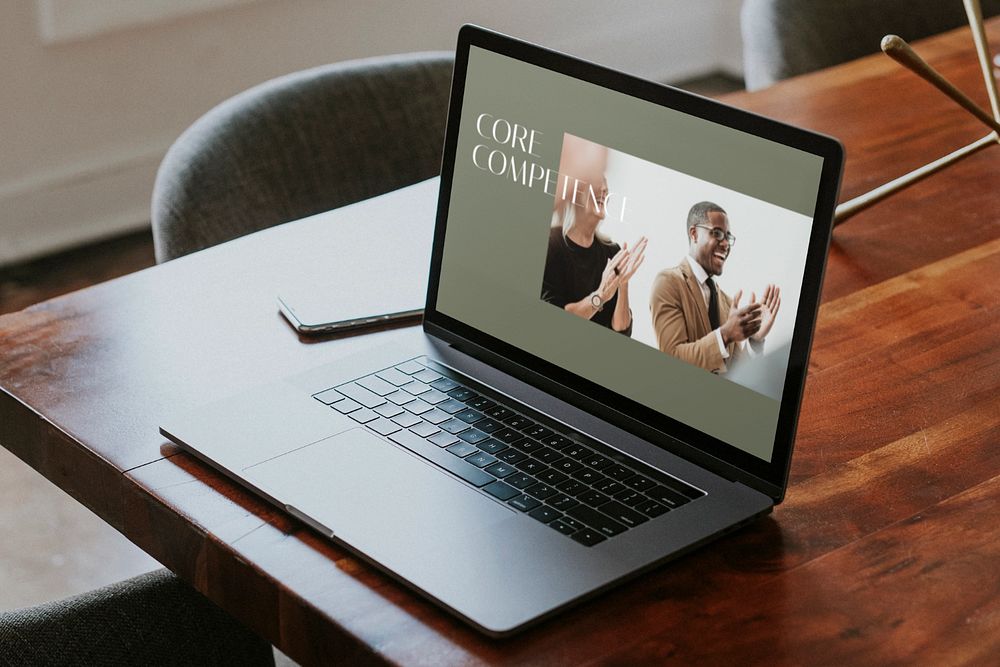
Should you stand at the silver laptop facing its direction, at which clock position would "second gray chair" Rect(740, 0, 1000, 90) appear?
The second gray chair is roughly at 5 o'clock from the silver laptop.

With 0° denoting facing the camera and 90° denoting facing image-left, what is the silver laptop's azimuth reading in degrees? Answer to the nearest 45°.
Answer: approximately 45°
